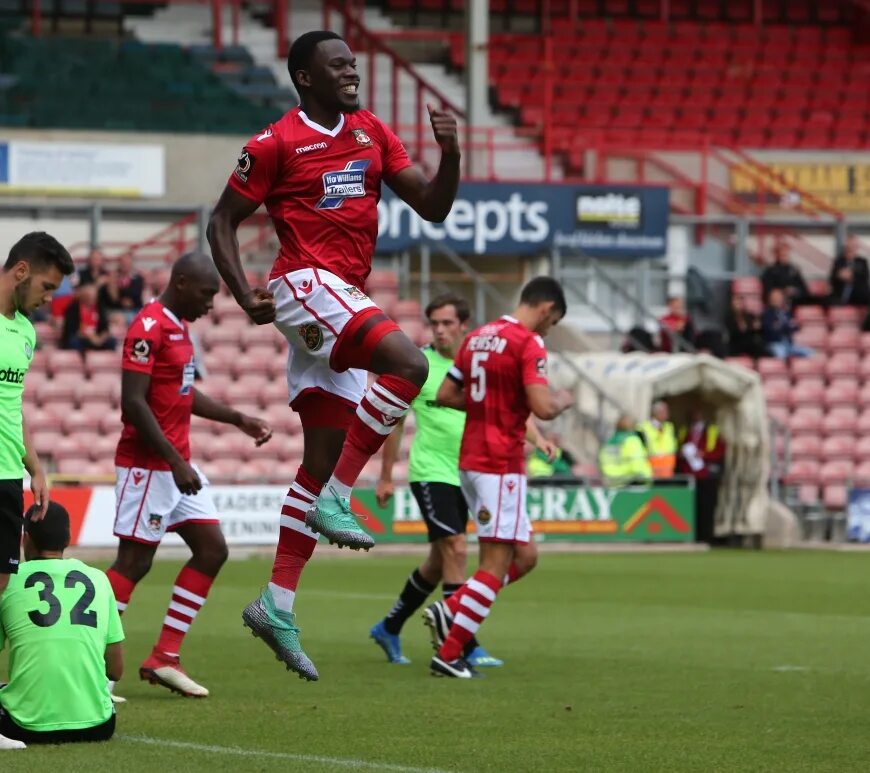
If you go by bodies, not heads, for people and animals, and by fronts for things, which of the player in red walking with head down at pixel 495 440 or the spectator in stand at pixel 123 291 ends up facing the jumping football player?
the spectator in stand

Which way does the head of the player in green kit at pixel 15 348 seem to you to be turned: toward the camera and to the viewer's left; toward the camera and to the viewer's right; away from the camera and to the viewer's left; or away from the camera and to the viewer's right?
toward the camera and to the viewer's right

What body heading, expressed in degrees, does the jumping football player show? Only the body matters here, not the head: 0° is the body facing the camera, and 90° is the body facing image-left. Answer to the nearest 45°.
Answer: approximately 315°

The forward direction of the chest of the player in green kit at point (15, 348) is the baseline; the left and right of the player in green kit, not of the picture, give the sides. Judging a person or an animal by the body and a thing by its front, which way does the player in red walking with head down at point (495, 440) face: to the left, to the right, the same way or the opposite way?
to the left

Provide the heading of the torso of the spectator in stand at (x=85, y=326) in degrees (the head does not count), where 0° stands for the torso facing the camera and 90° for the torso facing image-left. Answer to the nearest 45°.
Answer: approximately 0°

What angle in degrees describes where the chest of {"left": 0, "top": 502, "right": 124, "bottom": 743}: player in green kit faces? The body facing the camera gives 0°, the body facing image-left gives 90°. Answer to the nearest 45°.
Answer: approximately 180°

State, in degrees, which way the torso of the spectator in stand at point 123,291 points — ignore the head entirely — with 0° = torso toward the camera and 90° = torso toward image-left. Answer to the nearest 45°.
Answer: approximately 0°

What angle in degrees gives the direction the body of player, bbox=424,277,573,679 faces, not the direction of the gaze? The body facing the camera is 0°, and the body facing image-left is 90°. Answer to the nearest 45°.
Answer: approximately 225°

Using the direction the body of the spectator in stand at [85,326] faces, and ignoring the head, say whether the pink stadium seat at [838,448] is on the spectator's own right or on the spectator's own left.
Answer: on the spectator's own left
